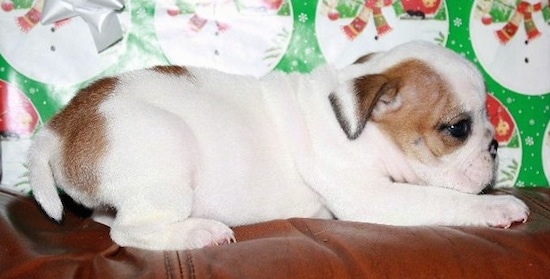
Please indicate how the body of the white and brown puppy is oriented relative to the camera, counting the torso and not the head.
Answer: to the viewer's right

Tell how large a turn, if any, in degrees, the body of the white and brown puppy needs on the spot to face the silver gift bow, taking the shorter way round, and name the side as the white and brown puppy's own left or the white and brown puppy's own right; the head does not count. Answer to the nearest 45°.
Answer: approximately 135° to the white and brown puppy's own left
